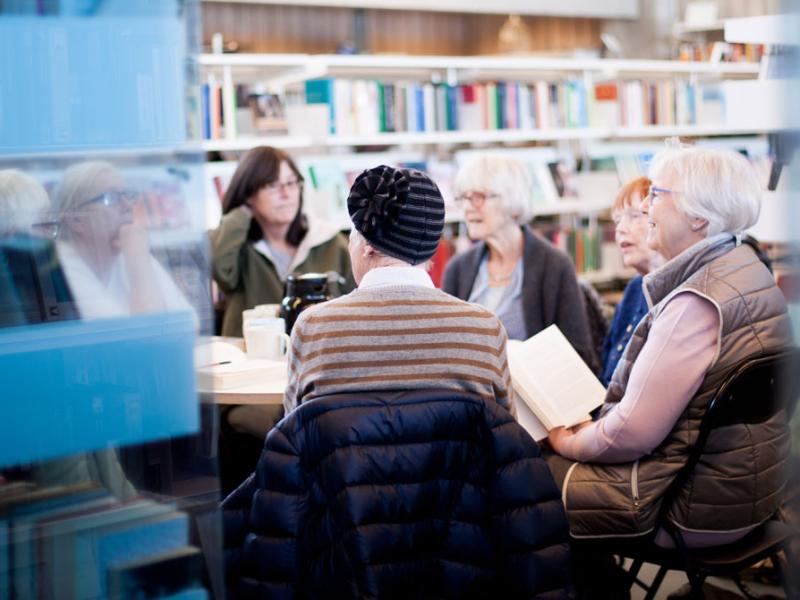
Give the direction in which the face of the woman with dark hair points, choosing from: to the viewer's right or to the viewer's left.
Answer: to the viewer's right

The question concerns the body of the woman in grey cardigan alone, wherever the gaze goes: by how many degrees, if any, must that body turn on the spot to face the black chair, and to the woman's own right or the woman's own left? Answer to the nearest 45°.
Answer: approximately 45° to the woman's own left

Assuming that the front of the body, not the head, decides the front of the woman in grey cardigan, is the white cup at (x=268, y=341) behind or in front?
in front

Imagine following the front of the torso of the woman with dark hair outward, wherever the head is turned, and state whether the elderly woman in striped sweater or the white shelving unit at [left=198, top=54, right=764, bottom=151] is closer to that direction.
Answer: the elderly woman in striped sweater

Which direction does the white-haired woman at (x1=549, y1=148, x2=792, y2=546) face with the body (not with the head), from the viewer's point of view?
to the viewer's left

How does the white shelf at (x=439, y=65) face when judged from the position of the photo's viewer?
facing the viewer

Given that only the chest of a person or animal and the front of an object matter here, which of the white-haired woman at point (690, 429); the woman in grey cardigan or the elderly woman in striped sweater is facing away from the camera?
the elderly woman in striped sweater

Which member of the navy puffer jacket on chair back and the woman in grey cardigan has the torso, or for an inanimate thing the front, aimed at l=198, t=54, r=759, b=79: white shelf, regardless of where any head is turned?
the navy puffer jacket on chair back

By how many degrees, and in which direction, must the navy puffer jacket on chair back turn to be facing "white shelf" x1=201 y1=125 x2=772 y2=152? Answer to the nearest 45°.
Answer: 0° — it already faces it

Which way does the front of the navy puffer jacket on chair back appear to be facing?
away from the camera

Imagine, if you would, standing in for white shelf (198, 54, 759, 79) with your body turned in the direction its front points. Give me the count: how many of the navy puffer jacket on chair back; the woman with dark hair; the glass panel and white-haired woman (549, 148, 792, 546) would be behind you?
0

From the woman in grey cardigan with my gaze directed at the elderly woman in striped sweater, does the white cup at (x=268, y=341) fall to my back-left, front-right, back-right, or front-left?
front-right

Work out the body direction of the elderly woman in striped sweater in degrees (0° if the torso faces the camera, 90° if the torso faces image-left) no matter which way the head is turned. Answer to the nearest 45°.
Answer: approximately 180°

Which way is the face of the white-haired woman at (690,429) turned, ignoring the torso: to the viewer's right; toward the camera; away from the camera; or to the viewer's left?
to the viewer's left

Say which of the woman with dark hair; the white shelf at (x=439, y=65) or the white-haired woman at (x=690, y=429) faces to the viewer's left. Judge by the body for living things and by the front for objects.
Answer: the white-haired woman

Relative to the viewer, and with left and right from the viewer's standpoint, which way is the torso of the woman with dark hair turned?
facing the viewer and to the right of the viewer

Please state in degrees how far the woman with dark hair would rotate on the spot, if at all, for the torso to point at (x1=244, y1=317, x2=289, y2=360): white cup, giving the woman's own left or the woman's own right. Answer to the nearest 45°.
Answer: approximately 45° to the woman's own right
